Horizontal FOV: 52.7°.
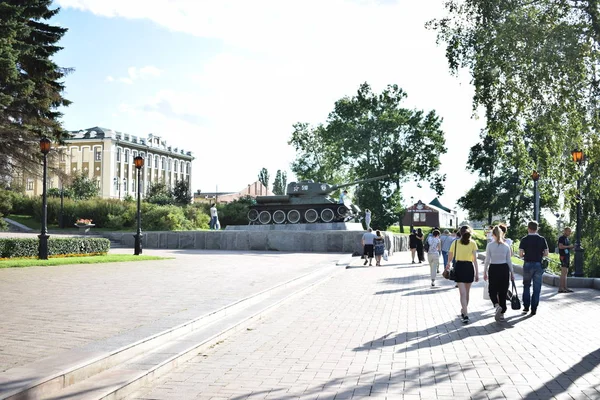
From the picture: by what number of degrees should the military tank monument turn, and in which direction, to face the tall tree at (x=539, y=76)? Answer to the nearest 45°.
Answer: approximately 90° to its right

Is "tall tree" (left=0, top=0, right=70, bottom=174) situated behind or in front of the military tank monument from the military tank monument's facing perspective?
behind

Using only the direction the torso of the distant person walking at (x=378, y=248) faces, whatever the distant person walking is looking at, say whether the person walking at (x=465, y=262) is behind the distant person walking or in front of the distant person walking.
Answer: behind

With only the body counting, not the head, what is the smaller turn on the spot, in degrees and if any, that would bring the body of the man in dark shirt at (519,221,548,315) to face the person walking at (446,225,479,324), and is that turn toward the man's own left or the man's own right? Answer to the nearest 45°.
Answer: approximately 135° to the man's own left

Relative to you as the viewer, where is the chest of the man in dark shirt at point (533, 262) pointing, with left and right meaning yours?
facing away from the viewer

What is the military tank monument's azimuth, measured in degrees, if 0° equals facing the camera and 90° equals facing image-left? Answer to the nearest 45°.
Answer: approximately 270°

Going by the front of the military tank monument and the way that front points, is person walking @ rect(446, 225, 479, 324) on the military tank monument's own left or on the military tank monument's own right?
on the military tank monument's own right

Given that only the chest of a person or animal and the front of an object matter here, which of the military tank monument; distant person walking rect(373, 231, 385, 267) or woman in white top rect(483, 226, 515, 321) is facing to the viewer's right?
the military tank monument

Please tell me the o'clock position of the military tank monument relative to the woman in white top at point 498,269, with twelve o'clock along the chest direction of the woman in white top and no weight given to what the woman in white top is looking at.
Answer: The military tank monument is roughly at 11 o'clock from the woman in white top.

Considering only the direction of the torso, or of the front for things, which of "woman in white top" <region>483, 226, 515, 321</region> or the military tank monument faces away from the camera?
the woman in white top

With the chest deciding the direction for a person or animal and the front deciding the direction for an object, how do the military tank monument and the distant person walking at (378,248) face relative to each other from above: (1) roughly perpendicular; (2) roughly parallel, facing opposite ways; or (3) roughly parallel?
roughly perpendicular

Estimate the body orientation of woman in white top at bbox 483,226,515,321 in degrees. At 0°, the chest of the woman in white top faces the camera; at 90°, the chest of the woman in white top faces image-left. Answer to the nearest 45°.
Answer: approximately 180°

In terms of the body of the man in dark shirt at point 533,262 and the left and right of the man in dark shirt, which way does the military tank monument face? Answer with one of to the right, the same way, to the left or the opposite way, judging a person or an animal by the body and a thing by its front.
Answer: to the right

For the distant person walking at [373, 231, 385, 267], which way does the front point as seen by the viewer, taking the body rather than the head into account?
away from the camera

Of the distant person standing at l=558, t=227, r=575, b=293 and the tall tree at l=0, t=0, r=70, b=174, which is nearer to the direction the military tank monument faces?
the distant person standing
